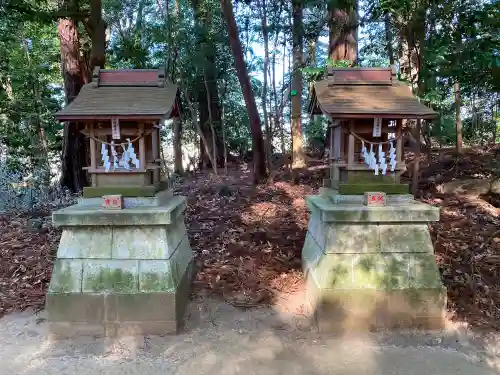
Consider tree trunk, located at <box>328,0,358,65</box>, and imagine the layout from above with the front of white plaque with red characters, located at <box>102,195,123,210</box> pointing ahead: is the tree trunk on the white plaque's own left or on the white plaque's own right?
on the white plaque's own left

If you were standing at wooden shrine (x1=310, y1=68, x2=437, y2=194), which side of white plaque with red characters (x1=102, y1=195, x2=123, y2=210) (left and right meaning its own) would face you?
left

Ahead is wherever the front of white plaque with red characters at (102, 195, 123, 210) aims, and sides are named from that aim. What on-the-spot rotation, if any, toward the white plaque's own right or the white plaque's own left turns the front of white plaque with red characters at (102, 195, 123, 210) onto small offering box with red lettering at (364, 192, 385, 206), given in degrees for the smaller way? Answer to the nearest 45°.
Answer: approximately 90° to the white plaque's own left

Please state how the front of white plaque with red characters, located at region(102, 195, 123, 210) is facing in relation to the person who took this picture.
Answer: facing the viewer

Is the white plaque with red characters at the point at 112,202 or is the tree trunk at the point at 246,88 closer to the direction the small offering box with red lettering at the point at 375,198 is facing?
the white plaque with red characters

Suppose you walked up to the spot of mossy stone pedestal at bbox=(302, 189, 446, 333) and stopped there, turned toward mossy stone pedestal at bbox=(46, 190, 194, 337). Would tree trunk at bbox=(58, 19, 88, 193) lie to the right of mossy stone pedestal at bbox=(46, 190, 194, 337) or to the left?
right

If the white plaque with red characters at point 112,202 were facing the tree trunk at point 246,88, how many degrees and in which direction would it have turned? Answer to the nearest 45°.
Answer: approximately 135° to its left

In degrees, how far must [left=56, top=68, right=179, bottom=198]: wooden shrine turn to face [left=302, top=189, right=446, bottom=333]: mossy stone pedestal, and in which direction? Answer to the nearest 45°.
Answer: approximately 45° to its left

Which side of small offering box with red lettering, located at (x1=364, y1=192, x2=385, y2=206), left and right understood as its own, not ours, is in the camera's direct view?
front

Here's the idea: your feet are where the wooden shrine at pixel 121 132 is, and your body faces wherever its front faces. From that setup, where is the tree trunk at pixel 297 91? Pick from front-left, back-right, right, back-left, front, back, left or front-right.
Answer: back-left

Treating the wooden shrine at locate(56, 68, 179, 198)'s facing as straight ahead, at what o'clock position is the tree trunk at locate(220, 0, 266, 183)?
The tree trunk is roughly at 7 o'clock from the wooden shrine.

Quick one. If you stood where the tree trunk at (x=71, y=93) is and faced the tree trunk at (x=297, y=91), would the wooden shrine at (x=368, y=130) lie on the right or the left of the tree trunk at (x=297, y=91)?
right

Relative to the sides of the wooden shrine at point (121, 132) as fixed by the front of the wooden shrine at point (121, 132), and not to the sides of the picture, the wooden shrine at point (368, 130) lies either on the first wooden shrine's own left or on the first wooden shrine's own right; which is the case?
on the first wooden shrine's own left
